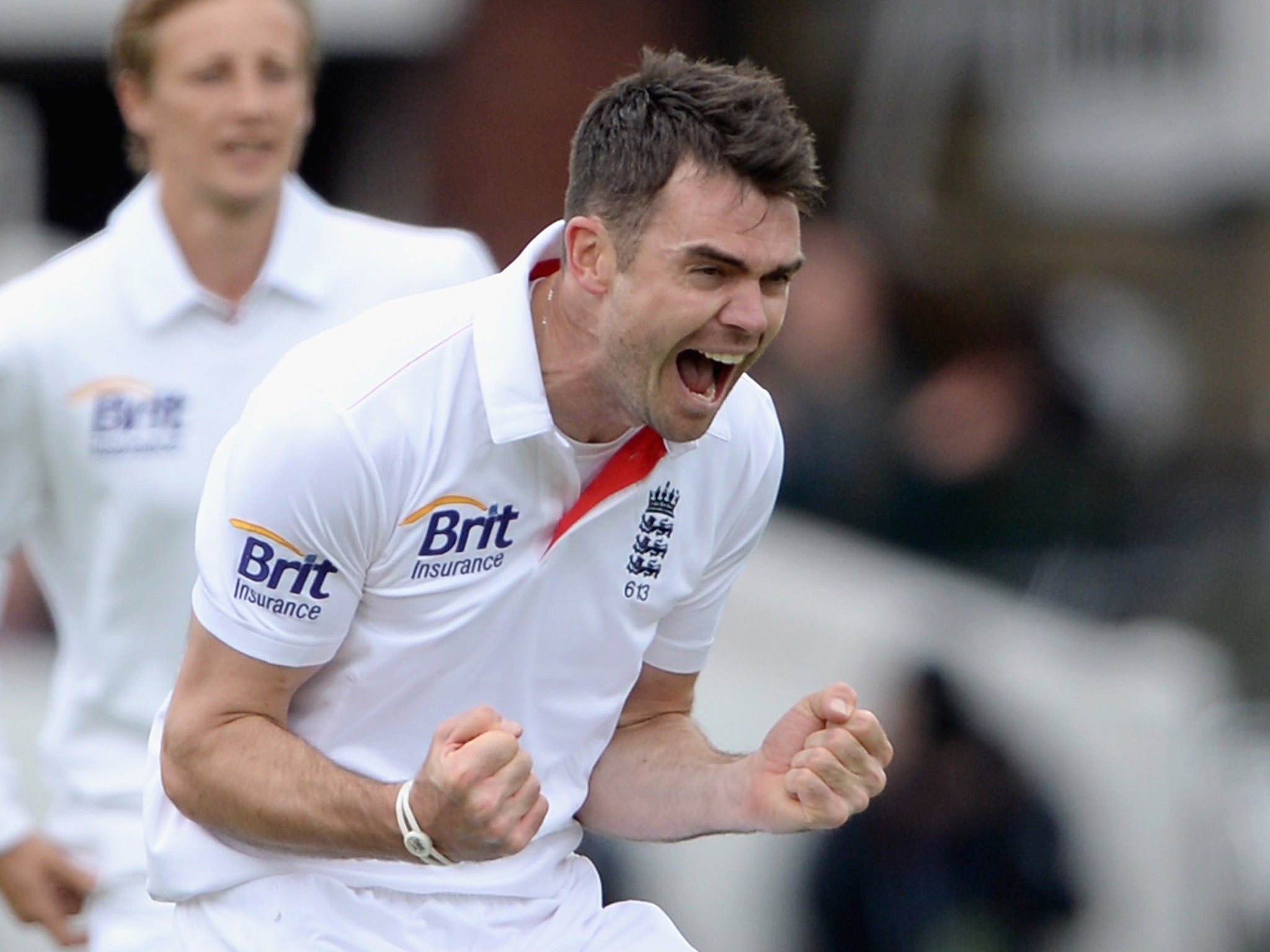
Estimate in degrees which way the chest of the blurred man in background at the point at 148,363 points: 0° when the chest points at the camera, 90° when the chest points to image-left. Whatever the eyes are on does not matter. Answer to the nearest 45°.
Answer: approximately 0°
